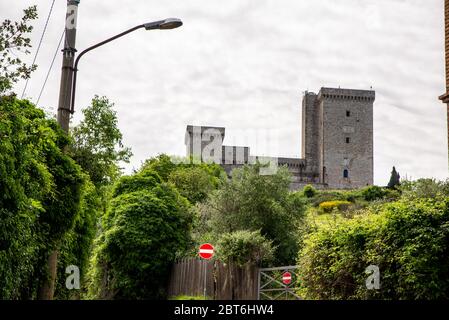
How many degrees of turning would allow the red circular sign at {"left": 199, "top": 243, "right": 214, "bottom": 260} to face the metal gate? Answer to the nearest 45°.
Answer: approximately 135° to its left

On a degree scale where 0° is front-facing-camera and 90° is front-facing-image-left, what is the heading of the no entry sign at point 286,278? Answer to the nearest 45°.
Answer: approximately 0°

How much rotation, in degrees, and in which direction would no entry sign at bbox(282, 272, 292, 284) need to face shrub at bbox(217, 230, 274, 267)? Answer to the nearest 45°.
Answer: approximately 135° to its right

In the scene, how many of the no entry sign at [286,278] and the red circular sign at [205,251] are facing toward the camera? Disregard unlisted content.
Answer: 2

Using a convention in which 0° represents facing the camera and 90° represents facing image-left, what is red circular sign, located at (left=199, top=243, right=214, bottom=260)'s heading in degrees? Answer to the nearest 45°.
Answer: approximately 0°

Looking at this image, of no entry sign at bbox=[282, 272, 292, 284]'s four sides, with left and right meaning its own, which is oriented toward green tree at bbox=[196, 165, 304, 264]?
back
